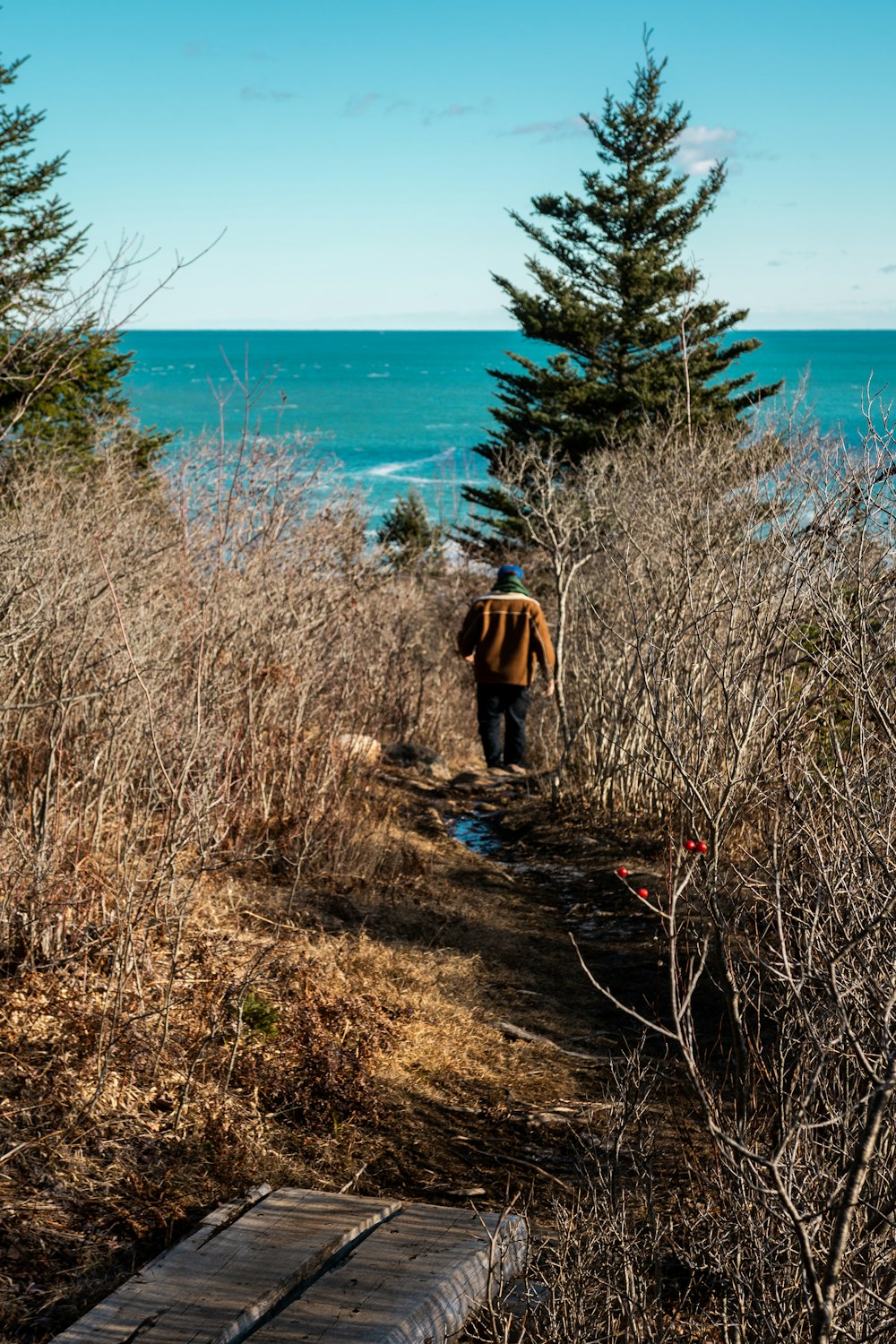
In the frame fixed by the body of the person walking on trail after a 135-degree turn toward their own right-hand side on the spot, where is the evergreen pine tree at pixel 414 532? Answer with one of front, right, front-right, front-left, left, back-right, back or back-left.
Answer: back-left

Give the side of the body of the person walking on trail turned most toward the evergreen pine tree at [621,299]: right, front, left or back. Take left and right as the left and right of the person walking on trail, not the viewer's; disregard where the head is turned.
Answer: front

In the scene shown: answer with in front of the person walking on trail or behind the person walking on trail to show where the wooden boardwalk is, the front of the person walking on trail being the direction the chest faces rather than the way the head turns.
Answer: behind

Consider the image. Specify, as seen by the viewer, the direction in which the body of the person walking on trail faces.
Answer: away from the camera

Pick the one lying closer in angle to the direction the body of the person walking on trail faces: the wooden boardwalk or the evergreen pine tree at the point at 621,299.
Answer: the evergreen pine tree

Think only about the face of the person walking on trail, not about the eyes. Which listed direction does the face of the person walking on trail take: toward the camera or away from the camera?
away from the camera
